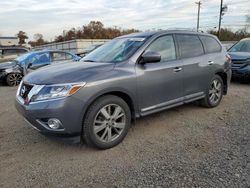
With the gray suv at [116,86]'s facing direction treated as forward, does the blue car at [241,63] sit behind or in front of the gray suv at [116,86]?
behind

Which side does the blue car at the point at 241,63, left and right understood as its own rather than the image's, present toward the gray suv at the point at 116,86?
front

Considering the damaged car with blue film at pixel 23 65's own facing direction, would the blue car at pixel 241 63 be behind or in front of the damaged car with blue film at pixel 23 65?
behind

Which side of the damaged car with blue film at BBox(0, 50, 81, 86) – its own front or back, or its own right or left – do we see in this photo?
left

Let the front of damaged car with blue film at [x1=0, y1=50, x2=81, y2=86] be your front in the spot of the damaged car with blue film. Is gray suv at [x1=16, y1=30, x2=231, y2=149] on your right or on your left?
on your left

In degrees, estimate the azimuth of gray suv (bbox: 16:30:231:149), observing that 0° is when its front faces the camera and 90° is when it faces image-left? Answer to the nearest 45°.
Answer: approximately 45°
